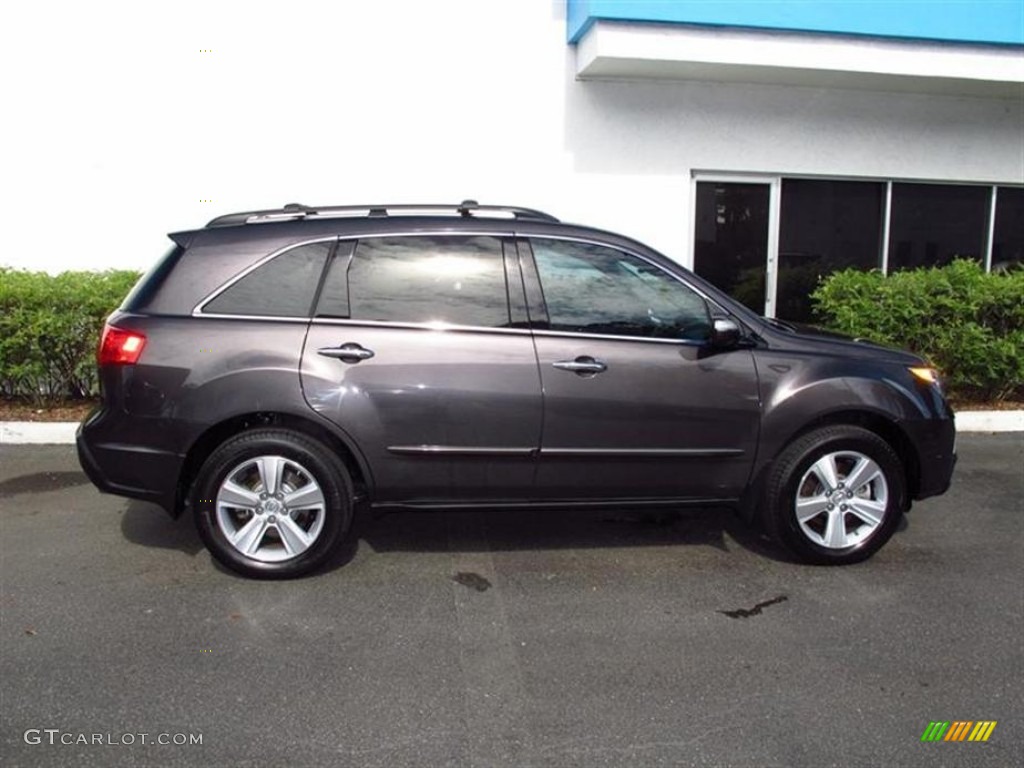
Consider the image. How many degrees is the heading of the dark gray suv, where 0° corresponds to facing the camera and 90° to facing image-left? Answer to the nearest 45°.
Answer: approximately 270°

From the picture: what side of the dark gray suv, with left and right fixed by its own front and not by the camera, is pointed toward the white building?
left

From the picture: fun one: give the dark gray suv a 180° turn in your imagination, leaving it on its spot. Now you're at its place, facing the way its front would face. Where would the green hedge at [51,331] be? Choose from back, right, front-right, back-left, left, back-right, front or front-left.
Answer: front-right
